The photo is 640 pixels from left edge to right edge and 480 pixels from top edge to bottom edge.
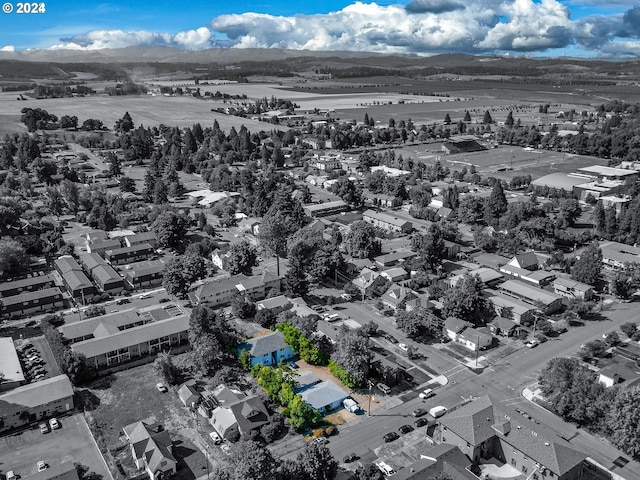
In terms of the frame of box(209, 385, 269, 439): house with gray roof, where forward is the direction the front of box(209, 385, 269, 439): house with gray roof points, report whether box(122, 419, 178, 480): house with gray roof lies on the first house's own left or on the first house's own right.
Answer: on the first house's own right

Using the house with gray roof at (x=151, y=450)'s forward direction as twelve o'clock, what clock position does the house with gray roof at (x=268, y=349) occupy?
the house with gray roof at (x=268, y=349) is roughly at 9 o'clock from the house with gray roof at (x=151, y=450).

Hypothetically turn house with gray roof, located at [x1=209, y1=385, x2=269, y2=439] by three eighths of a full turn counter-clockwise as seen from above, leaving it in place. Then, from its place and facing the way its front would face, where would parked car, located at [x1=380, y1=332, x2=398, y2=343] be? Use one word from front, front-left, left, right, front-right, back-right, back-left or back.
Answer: front-right

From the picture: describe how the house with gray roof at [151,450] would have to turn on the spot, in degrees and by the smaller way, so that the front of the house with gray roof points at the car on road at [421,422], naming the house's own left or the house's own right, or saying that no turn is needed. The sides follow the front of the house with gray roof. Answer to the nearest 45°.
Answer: approximately 45° to the house's own left

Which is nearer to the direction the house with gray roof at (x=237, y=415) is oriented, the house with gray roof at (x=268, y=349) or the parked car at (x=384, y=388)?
the parked car

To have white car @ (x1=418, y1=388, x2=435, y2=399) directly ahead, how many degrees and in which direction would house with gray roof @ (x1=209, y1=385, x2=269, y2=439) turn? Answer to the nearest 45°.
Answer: approximately 45° to its left

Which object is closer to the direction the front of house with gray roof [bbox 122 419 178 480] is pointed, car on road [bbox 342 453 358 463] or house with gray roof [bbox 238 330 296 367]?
the car on road

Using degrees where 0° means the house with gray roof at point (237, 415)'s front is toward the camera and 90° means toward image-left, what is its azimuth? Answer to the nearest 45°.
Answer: approximately 315°
